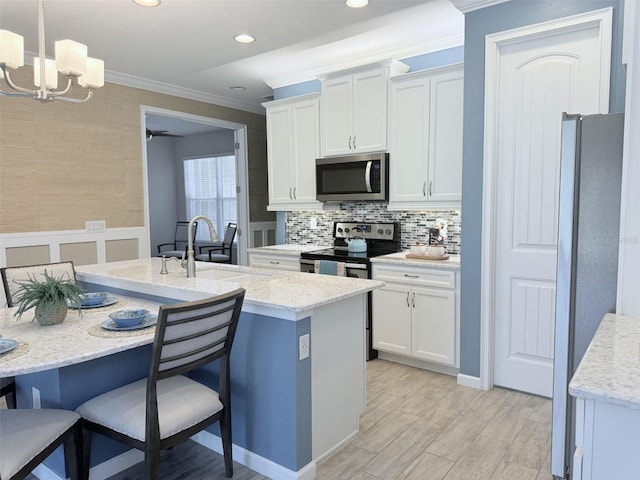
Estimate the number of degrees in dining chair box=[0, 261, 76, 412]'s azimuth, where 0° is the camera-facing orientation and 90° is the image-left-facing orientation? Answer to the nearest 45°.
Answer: approximately 315°

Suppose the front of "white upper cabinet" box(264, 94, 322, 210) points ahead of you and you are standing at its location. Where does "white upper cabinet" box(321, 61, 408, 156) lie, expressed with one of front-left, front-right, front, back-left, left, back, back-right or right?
left

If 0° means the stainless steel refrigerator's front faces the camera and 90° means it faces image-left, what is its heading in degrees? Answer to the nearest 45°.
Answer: approximately 90°

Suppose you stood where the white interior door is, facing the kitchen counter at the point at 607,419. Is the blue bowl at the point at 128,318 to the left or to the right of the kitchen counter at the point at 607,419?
right

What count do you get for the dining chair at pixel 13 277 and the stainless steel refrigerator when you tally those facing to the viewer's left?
1

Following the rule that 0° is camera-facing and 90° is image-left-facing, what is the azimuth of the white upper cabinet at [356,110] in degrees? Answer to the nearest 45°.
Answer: approximately 45°

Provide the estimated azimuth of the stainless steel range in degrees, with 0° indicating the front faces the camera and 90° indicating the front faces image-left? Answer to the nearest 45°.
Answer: approximately 45°

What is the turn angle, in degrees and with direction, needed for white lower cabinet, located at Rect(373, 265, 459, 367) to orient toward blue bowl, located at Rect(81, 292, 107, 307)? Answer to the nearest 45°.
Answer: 0° — it already faces it

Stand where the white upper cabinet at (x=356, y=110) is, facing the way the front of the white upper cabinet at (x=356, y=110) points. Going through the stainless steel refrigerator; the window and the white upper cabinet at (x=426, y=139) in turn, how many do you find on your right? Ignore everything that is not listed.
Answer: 1

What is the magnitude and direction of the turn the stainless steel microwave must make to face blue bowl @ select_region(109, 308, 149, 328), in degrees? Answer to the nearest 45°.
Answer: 0° — it already faces it

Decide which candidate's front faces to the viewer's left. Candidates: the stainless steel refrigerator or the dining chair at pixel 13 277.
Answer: the stainless steel refrigerator

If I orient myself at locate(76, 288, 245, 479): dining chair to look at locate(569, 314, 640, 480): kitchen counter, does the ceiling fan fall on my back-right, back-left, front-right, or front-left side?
back-left
